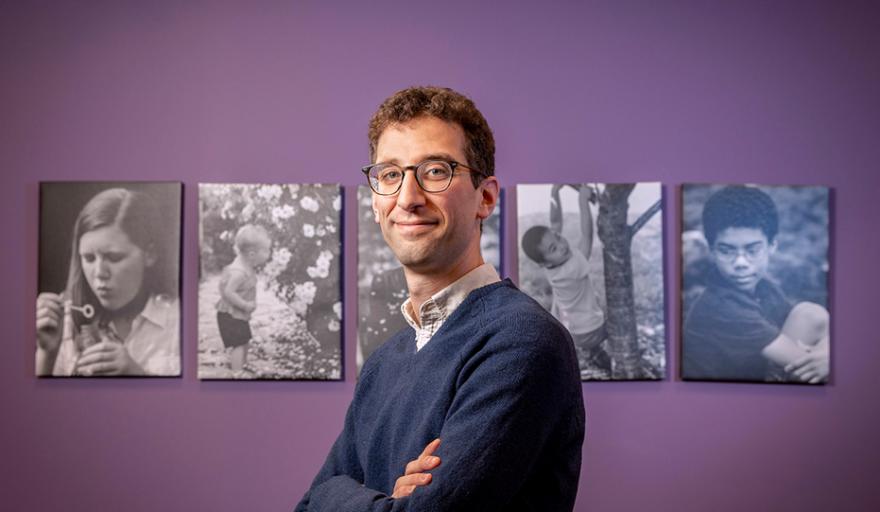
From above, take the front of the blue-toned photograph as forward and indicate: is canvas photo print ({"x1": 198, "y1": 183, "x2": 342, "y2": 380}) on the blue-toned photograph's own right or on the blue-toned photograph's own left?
on the blue-toned photograph's own right

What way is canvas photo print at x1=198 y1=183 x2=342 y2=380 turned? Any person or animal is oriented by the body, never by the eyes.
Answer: toward the camera

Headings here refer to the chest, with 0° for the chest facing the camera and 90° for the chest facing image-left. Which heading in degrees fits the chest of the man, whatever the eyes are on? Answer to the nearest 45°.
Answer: approximately 45°

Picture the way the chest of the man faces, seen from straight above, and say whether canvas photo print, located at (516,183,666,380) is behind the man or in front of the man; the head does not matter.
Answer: behind

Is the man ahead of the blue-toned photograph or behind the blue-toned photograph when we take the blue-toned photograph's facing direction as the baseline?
ahead

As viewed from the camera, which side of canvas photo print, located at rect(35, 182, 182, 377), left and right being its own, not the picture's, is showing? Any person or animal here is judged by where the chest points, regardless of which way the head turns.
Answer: front

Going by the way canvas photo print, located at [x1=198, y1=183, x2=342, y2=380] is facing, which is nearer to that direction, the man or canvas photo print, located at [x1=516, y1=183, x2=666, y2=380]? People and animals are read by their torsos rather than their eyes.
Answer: the man

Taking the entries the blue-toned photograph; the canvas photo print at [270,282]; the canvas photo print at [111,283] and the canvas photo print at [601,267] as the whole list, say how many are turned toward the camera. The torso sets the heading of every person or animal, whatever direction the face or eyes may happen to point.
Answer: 4

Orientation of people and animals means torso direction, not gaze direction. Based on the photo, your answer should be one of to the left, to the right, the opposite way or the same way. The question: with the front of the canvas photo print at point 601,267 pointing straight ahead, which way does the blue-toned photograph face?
the same way

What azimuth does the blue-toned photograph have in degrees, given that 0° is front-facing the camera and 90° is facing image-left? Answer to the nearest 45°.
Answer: approximately 0°

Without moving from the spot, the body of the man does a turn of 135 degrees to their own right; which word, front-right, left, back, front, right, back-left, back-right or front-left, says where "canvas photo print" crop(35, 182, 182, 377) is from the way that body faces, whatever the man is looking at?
front-left
